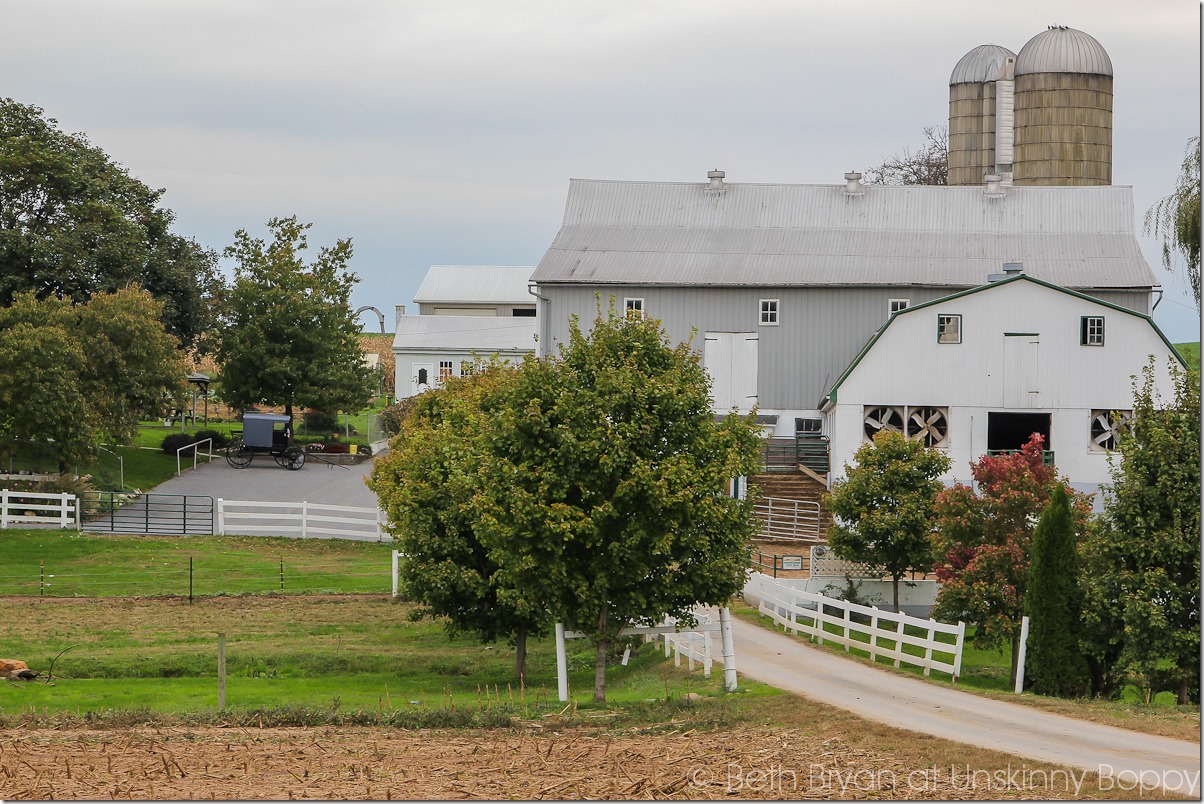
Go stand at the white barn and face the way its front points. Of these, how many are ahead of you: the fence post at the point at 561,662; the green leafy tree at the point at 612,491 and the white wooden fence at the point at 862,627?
3

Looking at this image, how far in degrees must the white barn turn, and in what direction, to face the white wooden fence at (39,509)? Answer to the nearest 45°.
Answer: approximately 90° to its right

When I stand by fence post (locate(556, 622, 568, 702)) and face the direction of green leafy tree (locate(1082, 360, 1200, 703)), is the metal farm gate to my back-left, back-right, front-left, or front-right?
back-left

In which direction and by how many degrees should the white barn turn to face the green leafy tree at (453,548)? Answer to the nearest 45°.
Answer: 0° — it already faces it

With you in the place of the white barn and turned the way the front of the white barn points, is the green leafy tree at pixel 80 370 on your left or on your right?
on your right

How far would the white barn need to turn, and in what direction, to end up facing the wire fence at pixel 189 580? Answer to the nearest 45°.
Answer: approximately 45° to its right

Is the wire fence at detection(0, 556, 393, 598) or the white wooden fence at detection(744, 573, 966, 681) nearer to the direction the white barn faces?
the white wooden fence

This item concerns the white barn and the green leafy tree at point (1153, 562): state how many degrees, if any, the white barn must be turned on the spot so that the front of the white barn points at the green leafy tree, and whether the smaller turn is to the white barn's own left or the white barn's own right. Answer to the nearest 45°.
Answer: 0° — it already faces it

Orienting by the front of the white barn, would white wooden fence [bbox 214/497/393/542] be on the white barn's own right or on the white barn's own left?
on the white barn's own right
